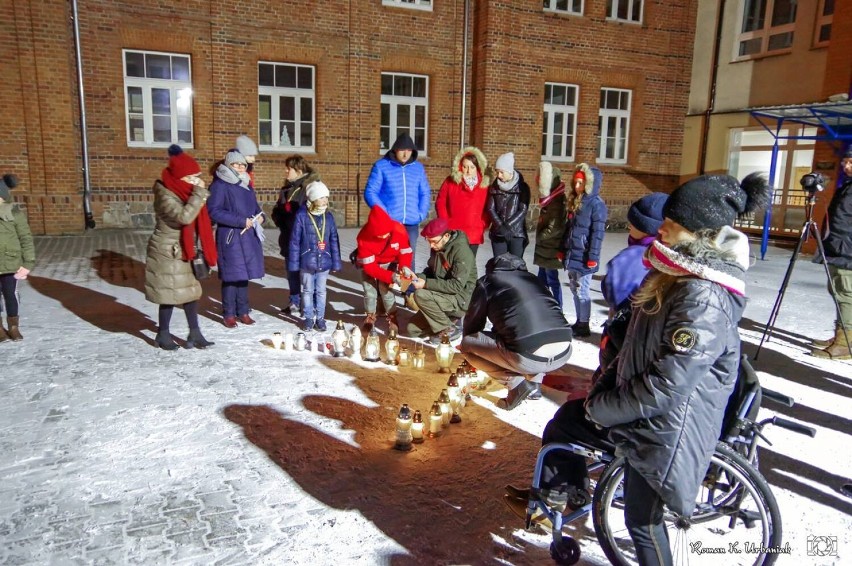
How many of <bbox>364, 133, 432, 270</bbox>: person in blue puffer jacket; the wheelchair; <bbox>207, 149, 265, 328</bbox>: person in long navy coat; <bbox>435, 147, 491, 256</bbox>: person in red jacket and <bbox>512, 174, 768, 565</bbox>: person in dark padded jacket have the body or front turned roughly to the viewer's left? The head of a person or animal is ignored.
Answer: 2

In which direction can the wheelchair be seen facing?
to the viewer's left

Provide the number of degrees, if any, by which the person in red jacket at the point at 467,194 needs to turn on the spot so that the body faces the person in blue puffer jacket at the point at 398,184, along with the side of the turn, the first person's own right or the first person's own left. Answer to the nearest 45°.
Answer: approximately 90° to the first person's own right

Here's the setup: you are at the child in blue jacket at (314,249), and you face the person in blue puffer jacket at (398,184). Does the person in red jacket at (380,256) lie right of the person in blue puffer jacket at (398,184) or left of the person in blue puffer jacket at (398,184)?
right

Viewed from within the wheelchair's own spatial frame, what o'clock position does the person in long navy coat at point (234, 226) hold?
The person in long navy coat is roughly at 1 o'clock from the wheelchair.

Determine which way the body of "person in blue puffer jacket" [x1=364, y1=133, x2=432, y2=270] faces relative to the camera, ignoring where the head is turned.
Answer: toward the camera

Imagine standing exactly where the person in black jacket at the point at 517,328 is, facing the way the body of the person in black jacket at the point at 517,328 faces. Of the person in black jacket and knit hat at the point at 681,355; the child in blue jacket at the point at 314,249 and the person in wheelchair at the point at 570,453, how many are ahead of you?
1

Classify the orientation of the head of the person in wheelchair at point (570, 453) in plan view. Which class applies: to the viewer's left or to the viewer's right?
to the viewer's left

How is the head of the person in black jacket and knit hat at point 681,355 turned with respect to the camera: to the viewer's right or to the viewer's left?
to the viewer's left

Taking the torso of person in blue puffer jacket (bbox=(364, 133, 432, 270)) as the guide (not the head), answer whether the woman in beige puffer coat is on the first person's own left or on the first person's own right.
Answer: on the first person's own right

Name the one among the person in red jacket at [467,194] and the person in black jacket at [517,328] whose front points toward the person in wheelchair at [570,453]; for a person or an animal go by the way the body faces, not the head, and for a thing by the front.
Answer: the person in red jacket

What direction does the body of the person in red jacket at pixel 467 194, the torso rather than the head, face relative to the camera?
toward the camera

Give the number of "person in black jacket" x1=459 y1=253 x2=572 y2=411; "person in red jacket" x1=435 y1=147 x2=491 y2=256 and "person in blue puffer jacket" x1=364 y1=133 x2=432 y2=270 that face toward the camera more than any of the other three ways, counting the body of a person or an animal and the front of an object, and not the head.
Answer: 2

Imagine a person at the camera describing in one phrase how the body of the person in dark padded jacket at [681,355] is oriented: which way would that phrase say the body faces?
to the viewer's left

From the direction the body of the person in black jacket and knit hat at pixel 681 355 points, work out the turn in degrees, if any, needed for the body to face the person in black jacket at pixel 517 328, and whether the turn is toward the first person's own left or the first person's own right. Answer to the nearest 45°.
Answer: approximately 45° to the first person's own right

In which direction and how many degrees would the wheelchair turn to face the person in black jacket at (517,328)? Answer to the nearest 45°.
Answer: approximately 45° to its right

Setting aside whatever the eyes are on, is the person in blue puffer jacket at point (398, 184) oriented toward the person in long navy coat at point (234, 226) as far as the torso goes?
no
